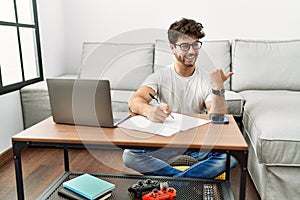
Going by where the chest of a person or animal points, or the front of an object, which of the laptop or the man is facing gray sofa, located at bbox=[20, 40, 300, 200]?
the laptop

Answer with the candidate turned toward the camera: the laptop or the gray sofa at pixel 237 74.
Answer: the gray sofa

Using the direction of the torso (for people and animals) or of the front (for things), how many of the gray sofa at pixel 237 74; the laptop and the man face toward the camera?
2

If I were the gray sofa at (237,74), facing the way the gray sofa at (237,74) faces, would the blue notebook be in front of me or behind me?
in front

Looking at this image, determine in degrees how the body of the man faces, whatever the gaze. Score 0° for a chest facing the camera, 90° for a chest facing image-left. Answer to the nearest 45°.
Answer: approximately 0°

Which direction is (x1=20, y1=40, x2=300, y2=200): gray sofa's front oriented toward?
toward the camera

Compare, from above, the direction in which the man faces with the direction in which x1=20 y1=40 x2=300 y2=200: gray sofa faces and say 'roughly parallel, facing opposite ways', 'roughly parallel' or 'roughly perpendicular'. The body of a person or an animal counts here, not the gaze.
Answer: roughly parallel

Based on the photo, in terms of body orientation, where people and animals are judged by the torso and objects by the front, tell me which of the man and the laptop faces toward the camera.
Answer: the man

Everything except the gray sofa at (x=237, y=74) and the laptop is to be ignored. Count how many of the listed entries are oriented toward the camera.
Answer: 1

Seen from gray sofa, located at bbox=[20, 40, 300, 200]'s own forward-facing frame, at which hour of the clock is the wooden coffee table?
The wooden coffee table is roughly at 1 o'clock from the gray sofa.

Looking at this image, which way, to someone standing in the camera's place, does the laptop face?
facing away from the viewer and to the right of the viewer
